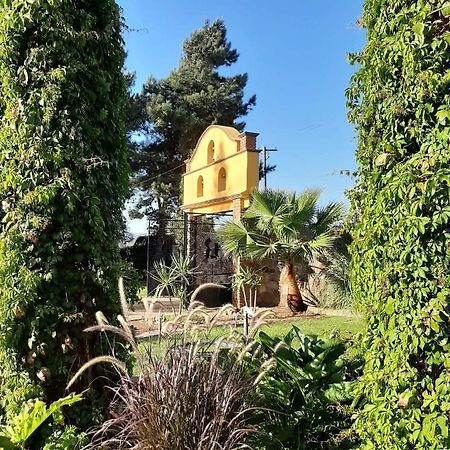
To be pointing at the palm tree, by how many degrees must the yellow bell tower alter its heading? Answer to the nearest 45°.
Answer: approximately 90° to its left

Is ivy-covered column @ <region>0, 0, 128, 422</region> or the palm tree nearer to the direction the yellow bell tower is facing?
the ivy-covered column

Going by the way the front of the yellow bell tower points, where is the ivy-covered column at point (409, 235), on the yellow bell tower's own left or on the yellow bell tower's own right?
on the yellow bell tower's own left

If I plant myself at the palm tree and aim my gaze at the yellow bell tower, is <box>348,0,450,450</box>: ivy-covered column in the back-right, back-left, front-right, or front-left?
back-left

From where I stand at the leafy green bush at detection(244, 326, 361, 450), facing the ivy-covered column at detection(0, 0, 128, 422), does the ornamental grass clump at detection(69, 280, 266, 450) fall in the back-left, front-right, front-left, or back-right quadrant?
front-left

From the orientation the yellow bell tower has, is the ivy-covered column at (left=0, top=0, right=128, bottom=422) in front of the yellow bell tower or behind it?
in front

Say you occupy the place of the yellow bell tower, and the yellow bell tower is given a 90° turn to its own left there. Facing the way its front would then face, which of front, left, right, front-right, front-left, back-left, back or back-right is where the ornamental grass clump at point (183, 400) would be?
front-right

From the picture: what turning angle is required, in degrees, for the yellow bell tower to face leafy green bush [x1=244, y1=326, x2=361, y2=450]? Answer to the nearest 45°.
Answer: approximately 45° to its left

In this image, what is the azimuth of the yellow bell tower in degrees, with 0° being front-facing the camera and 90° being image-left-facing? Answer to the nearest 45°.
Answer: approximately 45°
